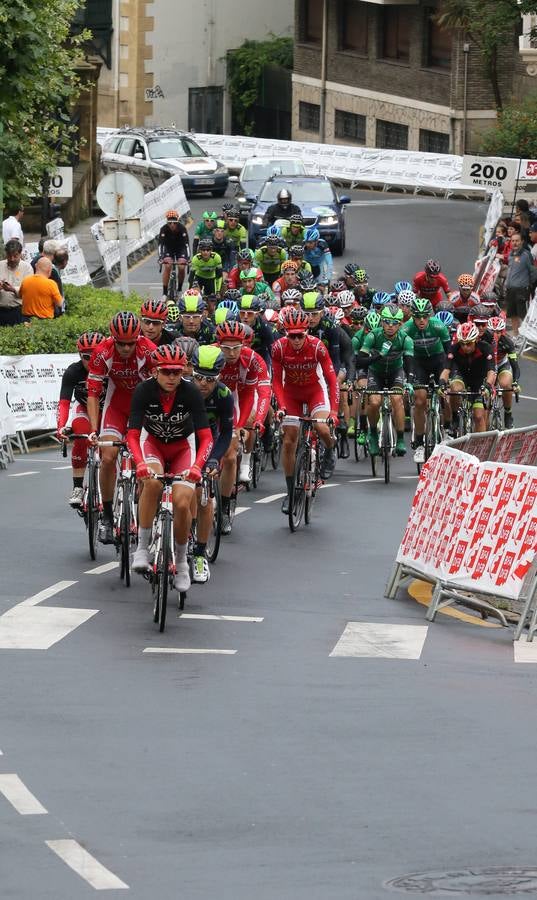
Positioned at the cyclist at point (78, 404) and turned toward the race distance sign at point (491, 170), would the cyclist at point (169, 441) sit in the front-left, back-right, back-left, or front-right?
back-right

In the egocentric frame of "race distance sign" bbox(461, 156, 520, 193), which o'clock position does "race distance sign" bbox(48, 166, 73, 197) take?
"race distance sign" bbox(48, 166, 73, 197) is roughly at 3 o'clock from "race distance sign" bbox(461, 156, 520, 193).

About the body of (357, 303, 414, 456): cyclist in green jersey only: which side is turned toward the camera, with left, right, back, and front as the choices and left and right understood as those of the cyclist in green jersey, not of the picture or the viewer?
front

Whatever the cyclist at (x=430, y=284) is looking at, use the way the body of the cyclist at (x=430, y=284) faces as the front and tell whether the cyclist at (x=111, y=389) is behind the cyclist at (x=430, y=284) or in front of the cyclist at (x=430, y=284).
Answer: in front

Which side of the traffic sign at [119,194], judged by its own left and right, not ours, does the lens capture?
back

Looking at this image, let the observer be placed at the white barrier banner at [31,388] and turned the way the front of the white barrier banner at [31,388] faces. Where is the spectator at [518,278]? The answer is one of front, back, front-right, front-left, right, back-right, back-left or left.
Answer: back-left

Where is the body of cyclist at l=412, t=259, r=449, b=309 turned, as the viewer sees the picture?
toward the camera

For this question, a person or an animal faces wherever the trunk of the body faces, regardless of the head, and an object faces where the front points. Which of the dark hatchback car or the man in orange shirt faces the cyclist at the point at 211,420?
the dark hatchback car

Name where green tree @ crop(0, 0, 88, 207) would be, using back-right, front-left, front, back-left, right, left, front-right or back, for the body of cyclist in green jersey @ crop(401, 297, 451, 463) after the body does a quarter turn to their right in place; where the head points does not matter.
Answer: front-right

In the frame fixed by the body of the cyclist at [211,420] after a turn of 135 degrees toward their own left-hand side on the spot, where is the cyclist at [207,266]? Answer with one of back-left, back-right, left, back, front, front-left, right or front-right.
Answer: front-left

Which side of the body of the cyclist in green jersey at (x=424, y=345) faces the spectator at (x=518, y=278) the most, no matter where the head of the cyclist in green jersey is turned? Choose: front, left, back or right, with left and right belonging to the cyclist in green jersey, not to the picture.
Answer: back

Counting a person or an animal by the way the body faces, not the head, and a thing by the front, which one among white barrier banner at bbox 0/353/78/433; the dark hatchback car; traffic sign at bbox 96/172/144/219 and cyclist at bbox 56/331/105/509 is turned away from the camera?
the traffic sign

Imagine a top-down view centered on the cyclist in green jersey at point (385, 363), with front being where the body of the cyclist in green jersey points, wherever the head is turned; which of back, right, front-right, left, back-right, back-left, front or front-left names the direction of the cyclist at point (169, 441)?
front

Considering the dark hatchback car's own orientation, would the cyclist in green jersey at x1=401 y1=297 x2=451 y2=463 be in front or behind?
in front

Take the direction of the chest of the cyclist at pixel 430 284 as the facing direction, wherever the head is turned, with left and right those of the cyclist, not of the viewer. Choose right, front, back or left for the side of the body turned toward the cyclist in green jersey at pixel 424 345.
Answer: front

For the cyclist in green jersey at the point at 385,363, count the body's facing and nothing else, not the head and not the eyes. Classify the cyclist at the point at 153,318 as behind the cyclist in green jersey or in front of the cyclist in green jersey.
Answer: in front

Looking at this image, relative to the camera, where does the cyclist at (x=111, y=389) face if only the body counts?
toward the camera
